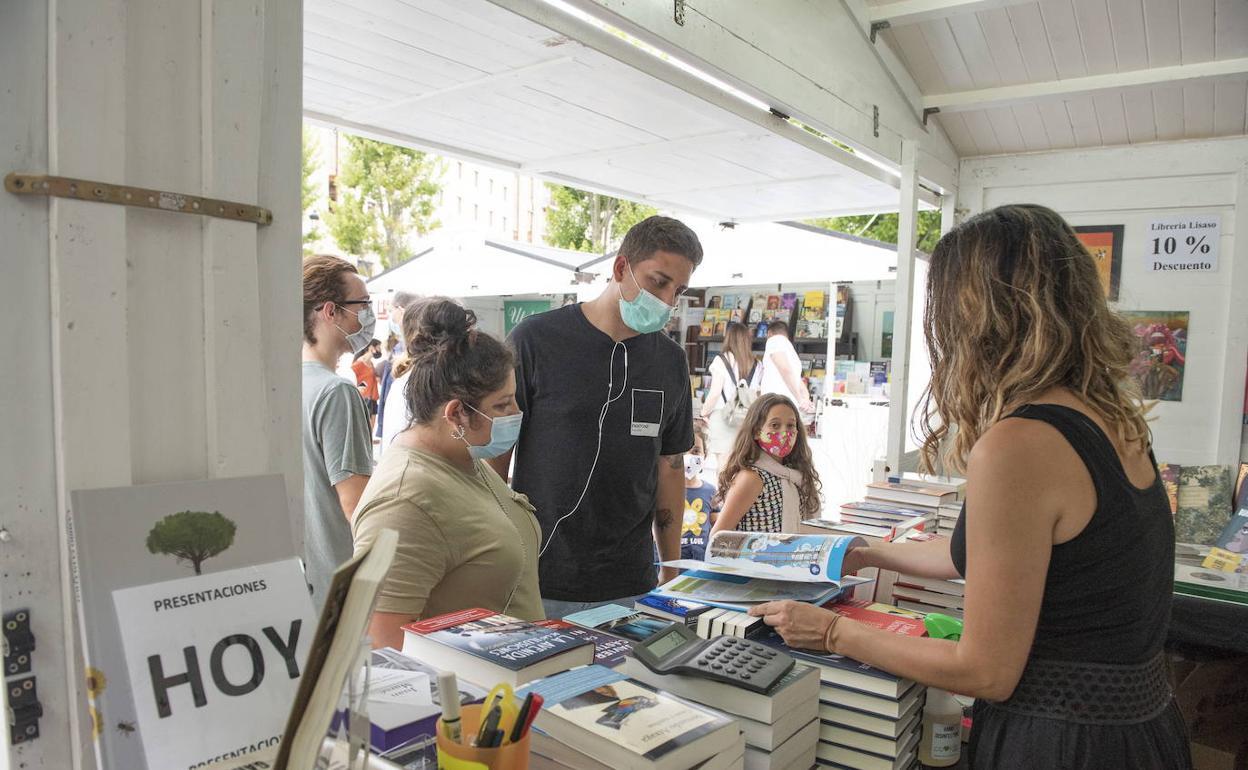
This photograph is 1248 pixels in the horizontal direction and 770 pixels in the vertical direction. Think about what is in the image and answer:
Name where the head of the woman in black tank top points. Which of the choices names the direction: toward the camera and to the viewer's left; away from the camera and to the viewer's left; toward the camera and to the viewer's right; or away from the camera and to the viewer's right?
away from the camera and to the viewer's left

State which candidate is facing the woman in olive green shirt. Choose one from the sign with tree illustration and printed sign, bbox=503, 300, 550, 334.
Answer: the printed sign

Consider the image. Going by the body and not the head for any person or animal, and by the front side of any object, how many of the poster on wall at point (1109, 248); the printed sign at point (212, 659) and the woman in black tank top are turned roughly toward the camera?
2

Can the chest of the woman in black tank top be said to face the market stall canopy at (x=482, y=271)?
yes

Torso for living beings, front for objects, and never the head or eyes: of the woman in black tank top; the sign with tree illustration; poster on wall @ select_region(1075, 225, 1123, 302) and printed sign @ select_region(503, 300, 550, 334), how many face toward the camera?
3

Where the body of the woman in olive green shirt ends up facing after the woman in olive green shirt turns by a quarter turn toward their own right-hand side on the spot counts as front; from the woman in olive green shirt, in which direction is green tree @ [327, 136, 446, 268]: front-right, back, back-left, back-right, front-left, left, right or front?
back-right

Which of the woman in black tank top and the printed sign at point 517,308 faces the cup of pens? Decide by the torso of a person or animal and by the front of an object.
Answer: the printed sign

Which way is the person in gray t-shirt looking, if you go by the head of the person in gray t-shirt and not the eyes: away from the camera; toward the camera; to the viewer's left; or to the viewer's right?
to the viewer's right
